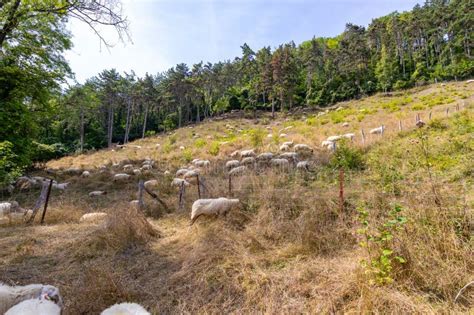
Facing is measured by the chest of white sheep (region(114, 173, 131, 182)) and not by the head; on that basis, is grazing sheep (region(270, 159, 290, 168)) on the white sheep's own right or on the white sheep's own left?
on the white sheep's own right

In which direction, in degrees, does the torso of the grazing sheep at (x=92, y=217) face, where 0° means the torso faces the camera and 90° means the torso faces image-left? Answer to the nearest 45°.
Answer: approximately 90°

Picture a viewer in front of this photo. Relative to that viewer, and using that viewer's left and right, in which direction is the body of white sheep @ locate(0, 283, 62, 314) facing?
facing to the right of the viewer

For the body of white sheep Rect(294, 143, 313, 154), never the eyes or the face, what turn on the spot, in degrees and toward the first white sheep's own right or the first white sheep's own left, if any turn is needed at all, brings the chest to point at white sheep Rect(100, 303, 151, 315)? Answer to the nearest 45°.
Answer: approximately 90° to the first white sheep's own right

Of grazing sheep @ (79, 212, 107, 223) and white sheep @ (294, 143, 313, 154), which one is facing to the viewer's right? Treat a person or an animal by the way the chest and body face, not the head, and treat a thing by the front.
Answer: the white sheep
